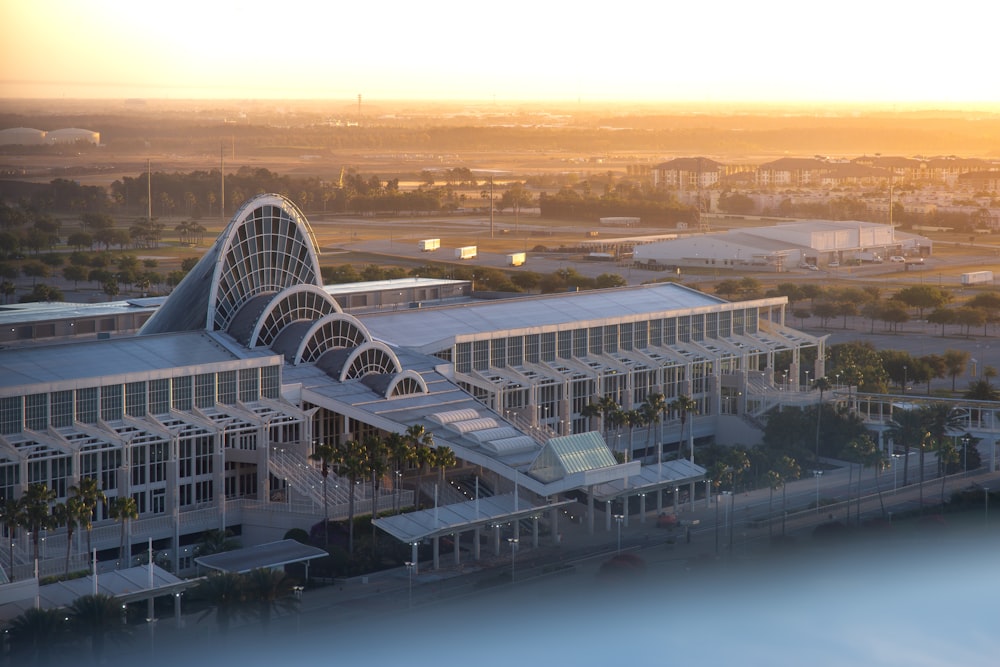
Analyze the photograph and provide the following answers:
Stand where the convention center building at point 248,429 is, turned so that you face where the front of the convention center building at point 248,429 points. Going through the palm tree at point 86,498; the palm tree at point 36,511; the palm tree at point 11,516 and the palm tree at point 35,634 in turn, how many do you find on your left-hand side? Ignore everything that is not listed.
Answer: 0

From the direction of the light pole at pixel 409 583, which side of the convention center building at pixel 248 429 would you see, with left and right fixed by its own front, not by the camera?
front

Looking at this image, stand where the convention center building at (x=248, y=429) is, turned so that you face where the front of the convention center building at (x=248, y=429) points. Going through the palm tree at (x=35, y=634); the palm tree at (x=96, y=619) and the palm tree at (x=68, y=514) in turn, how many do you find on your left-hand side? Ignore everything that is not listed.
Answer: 0

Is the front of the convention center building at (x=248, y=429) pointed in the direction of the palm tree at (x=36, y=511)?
no

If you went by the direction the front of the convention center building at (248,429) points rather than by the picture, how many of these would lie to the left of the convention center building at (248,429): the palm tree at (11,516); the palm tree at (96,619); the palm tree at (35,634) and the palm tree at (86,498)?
0

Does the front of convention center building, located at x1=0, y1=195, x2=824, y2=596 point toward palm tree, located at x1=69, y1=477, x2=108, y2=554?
no

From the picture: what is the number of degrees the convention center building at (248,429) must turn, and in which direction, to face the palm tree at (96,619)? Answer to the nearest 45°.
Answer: approximately 45° to its right

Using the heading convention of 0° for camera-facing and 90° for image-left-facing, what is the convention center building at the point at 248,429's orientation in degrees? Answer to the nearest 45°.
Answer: approximately 315°

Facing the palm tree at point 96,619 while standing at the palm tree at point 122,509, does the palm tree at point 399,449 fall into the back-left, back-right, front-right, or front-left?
back-left

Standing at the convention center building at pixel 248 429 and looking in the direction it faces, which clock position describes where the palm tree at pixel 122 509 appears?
The palm tree is roughly at 2 o'clock from the convention center building.

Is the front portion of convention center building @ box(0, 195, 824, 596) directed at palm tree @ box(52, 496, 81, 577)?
no

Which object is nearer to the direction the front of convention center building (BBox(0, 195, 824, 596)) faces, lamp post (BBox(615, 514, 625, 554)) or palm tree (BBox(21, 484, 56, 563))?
the lamp post

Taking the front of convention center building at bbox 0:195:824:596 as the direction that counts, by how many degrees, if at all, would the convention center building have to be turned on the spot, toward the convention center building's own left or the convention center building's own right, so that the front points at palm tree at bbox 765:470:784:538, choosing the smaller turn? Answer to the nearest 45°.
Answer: approximately 45° to the convention center building's own left

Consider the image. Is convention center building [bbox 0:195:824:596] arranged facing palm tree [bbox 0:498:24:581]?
no

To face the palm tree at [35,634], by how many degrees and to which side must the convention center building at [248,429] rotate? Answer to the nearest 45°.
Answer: approximately 45° to its right
